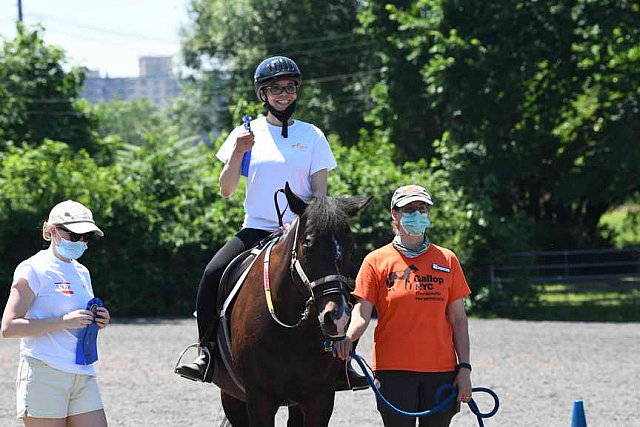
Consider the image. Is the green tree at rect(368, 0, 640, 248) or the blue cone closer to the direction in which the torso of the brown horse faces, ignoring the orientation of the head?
the blue cone

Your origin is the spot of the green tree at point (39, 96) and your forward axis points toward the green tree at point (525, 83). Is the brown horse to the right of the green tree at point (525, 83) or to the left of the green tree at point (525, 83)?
right

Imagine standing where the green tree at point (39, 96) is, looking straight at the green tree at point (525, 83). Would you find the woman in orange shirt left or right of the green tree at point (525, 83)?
right

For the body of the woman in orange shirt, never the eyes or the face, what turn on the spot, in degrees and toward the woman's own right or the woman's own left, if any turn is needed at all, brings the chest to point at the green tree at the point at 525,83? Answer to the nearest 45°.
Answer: approximately 180°

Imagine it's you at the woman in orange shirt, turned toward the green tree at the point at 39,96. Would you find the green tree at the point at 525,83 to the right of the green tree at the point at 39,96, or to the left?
right

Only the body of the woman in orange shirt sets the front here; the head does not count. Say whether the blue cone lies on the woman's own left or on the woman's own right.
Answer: on the woman's own left

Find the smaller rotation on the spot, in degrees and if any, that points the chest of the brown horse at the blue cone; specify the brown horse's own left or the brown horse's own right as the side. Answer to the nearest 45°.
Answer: approximately 45° to the brown horse's own left

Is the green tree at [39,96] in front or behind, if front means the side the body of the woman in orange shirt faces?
behind

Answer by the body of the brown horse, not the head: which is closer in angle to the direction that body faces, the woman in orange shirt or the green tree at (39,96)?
the woman in orange shirt

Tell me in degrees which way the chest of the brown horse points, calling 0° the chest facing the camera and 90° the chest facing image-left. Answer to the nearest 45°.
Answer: approximately 315°

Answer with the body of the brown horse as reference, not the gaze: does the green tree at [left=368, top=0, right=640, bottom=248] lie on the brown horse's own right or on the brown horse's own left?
on the brown horse's own left

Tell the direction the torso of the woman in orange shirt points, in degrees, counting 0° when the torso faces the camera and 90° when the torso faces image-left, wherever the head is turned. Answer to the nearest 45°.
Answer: approximately 0°
